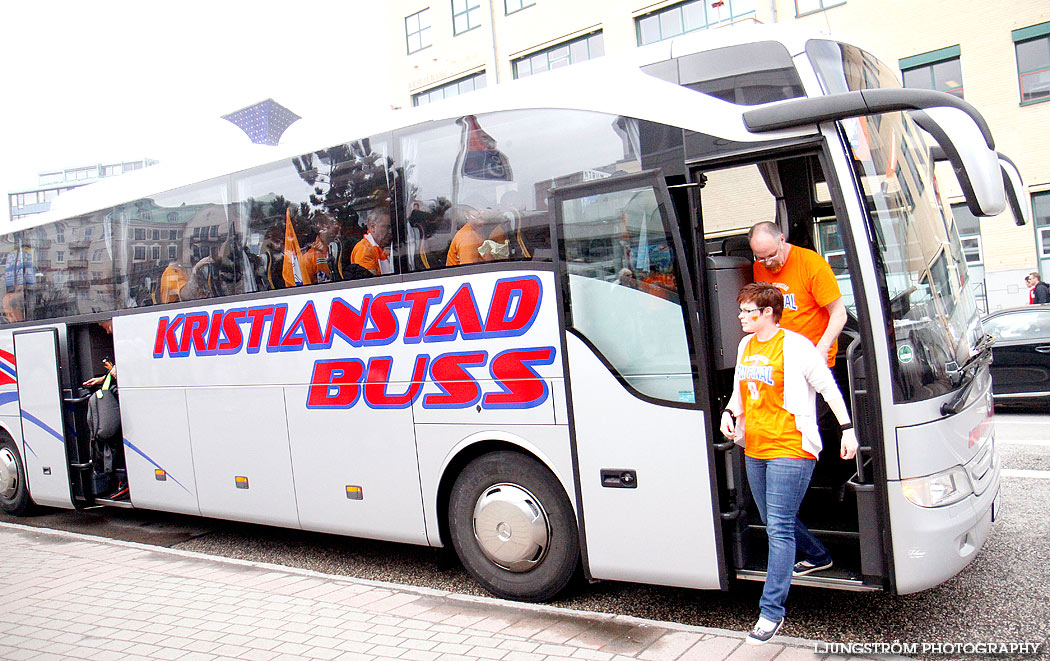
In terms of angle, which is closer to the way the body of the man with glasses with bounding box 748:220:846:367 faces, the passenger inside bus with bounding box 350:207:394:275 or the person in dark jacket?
the passenger inside bus

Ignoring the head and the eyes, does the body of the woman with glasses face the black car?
no

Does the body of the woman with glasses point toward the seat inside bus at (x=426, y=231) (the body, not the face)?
no

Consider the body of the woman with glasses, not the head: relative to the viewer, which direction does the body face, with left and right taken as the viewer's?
facing the viewer and to the left of the viewer

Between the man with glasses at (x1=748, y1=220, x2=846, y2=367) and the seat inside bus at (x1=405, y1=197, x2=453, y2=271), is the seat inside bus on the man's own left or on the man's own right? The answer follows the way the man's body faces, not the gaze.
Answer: on the man's own right

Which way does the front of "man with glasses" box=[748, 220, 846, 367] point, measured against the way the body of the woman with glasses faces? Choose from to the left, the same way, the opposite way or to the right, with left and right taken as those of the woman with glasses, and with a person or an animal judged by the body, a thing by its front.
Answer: the same way

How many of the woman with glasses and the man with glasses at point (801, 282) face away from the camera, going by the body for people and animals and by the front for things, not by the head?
0

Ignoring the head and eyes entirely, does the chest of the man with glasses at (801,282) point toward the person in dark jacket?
no

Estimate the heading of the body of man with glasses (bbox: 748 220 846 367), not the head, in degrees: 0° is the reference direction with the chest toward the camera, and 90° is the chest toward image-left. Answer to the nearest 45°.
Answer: approximately 45°

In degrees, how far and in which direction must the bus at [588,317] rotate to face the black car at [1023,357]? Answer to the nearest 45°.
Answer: approximately 90° to its left

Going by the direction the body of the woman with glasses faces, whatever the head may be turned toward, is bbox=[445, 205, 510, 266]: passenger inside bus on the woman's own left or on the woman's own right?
on the woman's own right

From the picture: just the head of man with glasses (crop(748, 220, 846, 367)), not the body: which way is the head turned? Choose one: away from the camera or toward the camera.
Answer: toward the camera
